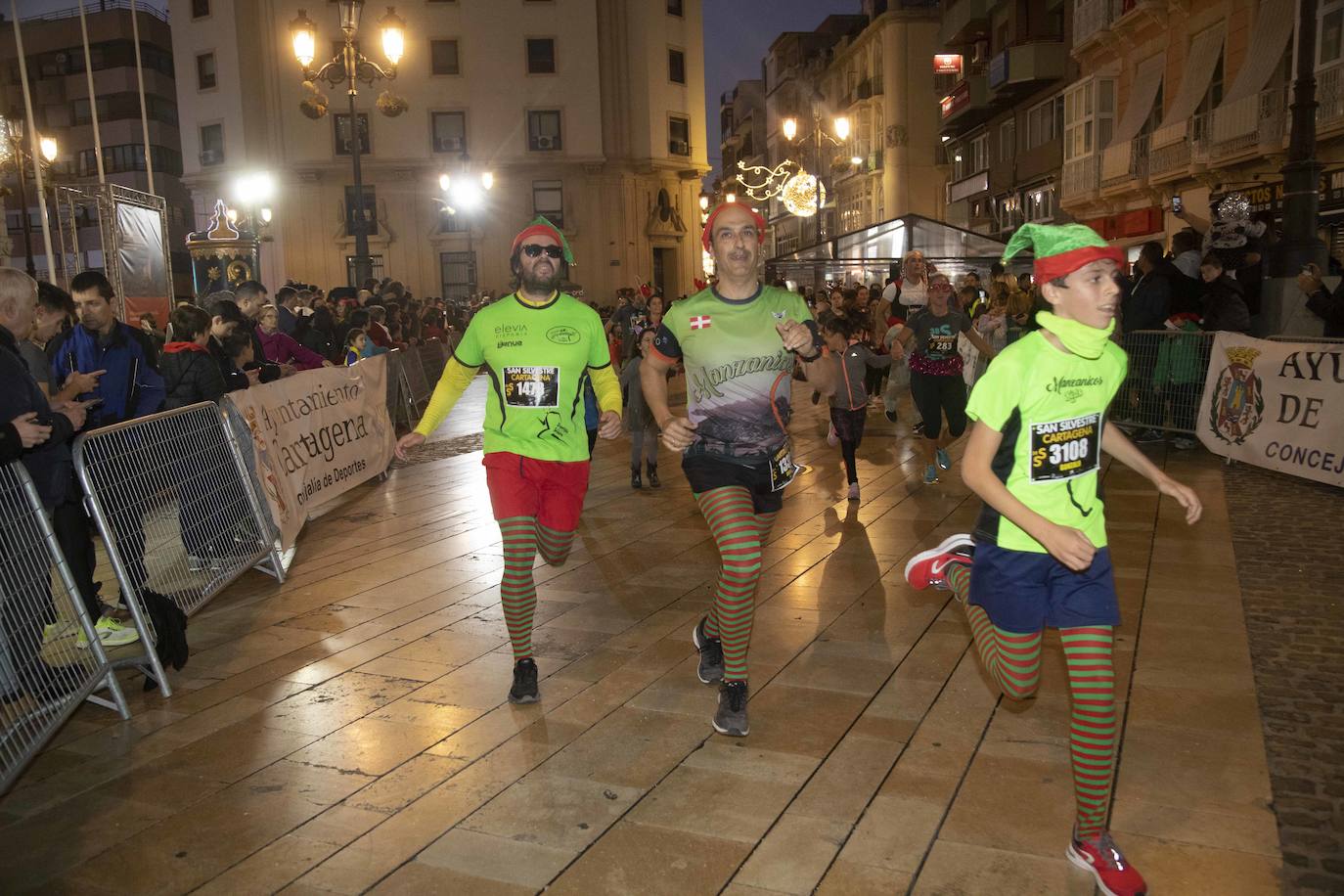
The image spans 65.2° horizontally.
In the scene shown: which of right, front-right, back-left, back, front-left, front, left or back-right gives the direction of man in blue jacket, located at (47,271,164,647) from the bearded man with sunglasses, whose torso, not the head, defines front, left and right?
back-right

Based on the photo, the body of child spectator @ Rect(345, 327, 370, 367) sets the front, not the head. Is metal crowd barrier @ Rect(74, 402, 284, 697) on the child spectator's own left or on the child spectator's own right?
on the child spectator's own right

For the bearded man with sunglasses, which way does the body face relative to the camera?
toward the camera

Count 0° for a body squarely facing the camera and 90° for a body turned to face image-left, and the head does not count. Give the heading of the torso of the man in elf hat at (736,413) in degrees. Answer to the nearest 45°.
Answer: approximately 0°

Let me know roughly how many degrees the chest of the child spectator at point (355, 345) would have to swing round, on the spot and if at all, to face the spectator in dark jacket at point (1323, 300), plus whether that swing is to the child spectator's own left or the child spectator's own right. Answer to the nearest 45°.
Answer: approximately 45° to the child spectator's own right

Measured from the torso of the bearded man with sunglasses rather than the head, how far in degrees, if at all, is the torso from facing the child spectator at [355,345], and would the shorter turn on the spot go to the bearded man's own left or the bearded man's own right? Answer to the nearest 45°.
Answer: approximately 180°

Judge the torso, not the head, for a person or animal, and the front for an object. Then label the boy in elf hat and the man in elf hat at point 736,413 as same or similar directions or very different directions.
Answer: same or similar directions

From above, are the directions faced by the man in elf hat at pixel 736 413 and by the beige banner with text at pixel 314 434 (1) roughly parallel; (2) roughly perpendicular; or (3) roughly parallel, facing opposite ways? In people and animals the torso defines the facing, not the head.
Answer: roughly perpendicular

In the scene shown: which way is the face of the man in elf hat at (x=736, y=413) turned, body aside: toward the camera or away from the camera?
toward the camera

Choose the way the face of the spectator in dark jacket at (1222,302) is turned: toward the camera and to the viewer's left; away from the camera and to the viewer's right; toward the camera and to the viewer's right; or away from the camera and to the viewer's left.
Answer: toward the camera and to the viewer's left

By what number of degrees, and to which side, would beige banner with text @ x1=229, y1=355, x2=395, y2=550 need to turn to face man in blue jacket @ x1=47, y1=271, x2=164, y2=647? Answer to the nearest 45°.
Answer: approximately 90° to its right

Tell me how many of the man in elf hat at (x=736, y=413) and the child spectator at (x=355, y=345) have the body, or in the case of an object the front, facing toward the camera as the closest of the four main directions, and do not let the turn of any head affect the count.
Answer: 1

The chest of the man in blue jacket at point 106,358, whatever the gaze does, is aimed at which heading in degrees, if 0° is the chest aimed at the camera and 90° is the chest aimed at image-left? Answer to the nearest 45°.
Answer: approximately 0°

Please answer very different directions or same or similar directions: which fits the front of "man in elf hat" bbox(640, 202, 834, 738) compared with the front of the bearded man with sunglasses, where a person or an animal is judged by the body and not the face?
same or similar directions

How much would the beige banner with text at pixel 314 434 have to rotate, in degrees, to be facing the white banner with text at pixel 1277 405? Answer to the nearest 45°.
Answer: approximately 45° to its left

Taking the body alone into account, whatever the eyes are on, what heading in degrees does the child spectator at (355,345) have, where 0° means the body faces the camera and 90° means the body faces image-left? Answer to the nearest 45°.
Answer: approximately 270°

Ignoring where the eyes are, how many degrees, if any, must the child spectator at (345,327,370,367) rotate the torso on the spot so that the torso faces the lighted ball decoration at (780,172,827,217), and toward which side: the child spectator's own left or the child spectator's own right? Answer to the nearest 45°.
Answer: approximately 45° to the child spectator's own left
